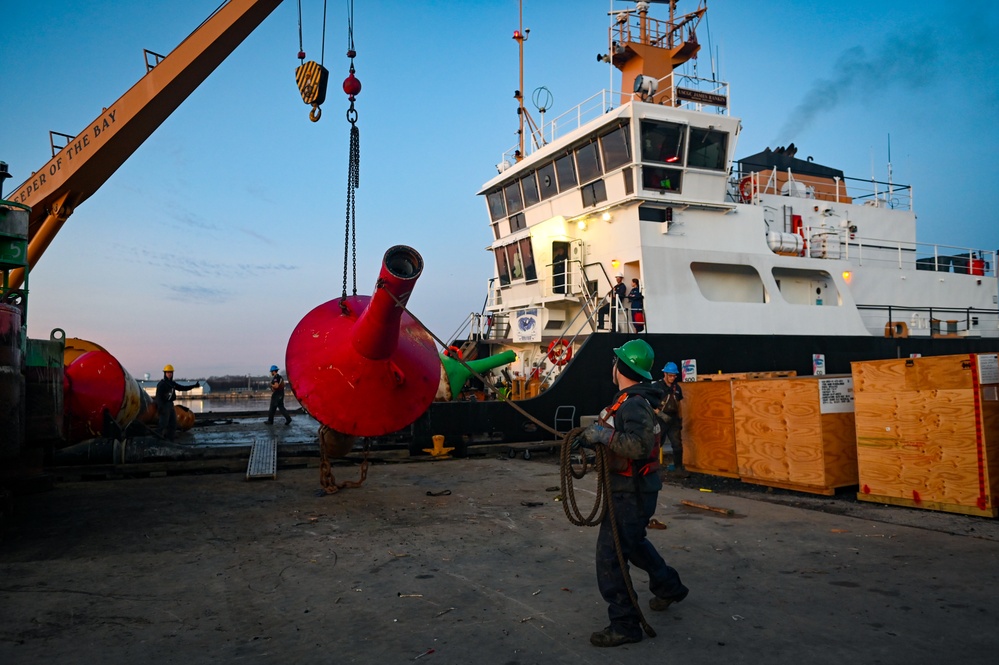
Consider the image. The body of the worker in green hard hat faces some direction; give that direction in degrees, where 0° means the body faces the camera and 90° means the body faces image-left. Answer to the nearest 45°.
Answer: approximately 90°

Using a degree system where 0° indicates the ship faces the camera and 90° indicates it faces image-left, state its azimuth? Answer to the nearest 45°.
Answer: approximately 45°

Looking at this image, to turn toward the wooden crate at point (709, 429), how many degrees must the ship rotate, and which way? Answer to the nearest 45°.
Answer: approximately 45° to its left

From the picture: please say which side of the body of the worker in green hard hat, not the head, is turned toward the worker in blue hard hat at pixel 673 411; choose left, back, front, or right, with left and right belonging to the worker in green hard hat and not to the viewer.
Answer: right

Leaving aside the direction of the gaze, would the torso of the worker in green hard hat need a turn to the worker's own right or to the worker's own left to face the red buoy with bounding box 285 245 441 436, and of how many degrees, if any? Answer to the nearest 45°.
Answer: approximately 45° to the worker's own right

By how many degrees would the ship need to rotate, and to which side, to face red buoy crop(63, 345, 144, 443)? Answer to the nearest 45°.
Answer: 0° — it already faces it
